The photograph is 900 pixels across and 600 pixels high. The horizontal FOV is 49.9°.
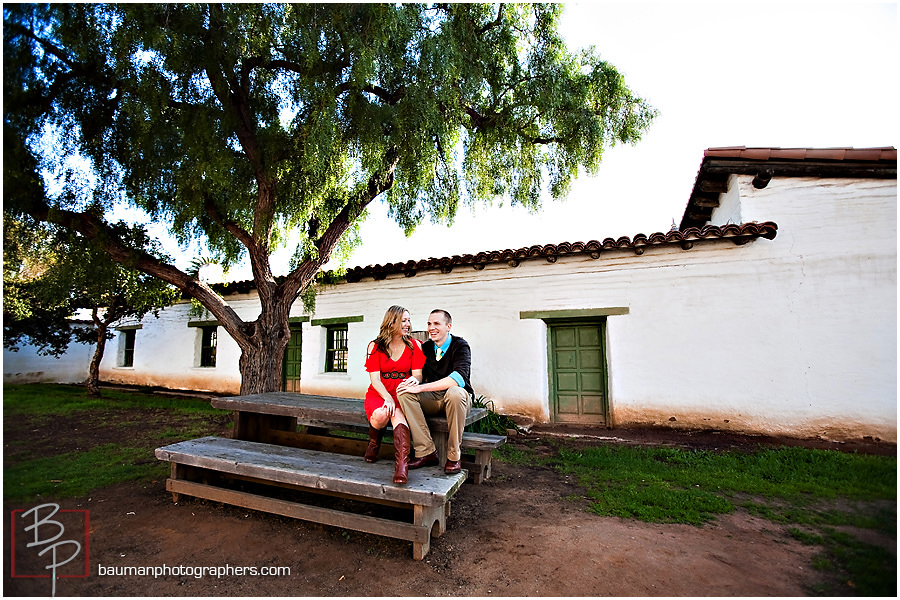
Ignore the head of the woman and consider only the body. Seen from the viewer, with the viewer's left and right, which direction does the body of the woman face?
facing the viewer

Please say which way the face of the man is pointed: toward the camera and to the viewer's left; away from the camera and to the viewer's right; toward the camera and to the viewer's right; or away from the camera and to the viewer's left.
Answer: toward the camera and to the viewer's left

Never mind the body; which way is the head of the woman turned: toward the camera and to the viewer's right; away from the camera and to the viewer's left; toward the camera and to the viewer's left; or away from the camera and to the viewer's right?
toward the camera and to the viewer's right

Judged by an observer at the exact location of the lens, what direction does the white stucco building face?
facing the viewer and to the left of the viewer
